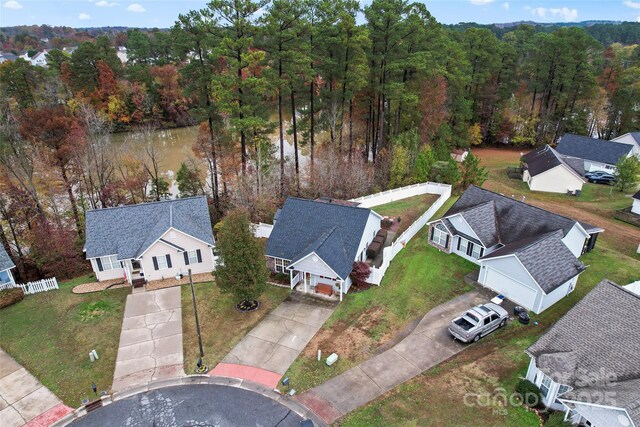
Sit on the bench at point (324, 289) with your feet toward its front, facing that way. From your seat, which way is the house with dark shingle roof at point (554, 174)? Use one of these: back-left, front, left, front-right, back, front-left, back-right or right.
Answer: back

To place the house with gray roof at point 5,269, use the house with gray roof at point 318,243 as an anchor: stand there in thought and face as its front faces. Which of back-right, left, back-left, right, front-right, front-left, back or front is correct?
front-right

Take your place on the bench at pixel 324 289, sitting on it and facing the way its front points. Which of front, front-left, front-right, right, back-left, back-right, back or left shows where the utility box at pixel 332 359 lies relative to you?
front-left

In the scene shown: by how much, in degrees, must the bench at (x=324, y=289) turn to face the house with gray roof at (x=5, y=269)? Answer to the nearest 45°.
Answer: approximately 45° to its right

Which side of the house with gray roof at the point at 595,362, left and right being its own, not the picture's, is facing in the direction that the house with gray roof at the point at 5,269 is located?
front

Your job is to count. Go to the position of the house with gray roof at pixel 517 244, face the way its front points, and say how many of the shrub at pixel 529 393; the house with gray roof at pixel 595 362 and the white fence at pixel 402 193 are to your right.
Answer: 1

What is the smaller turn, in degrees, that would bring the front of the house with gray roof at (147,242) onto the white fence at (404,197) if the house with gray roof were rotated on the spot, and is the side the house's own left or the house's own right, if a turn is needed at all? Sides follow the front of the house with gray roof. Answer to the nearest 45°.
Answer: approximately 90° to the house's own left

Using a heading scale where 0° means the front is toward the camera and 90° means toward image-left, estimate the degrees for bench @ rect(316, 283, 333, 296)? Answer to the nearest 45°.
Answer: approximately 45°

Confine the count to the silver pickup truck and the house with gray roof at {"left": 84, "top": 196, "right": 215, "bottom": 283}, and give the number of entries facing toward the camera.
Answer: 1

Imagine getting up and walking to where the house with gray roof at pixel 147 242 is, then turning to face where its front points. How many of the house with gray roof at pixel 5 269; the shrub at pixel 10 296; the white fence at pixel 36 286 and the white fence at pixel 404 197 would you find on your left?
1

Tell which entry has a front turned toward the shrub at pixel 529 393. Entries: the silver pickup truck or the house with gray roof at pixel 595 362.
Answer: the house with gray roof

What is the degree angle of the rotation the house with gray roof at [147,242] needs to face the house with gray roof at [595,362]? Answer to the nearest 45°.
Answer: approximately 45° to its left
